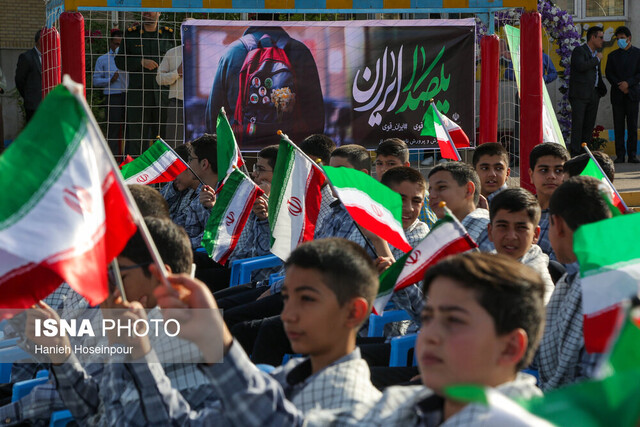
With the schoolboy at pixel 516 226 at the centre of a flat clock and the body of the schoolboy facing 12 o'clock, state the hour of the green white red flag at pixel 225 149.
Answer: The green white red flag is roughly at 3 o'clock from the schoolboy.

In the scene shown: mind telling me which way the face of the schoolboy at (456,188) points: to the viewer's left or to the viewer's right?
to the viewer's left

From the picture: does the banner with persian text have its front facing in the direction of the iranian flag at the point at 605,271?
yes

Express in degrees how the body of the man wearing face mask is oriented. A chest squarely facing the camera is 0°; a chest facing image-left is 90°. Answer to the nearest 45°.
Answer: approximately 0°

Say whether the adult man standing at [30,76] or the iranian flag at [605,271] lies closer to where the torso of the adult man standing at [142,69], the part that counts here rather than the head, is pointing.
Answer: the iranian flag

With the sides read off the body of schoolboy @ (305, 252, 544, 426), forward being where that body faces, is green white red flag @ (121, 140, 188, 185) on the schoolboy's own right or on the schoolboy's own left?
on the schoolboy's own right

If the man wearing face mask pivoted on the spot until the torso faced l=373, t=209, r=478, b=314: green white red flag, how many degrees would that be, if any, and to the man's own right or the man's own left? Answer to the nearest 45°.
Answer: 0° — they already face it

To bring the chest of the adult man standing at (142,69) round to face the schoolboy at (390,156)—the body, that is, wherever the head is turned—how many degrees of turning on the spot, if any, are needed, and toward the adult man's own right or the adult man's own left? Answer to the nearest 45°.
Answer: approximately 45° to the adult man's own left

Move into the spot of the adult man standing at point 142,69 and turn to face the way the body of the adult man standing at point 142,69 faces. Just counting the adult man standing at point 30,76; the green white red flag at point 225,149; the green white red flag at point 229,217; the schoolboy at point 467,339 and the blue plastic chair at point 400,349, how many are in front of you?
4

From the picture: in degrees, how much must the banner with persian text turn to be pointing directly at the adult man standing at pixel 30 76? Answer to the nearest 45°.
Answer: approximately 135° to its right
